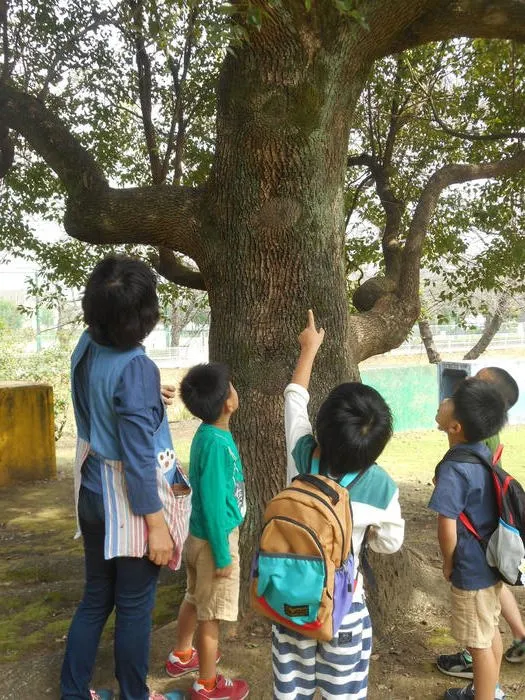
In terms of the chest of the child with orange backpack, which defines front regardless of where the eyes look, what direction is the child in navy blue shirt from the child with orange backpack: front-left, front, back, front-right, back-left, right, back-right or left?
front-right

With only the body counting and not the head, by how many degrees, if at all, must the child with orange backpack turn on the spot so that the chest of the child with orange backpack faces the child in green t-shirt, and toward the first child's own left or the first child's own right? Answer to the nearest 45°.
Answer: approximately 45° to the first child's own left

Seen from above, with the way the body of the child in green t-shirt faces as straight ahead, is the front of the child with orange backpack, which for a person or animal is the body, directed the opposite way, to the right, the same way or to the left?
to the left

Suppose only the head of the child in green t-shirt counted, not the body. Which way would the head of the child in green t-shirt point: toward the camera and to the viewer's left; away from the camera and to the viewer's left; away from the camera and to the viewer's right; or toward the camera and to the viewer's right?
away from the camera and to the viewer's right

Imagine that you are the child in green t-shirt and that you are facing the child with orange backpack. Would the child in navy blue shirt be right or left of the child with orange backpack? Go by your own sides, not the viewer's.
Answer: left

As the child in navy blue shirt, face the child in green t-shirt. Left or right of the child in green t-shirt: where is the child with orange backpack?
left

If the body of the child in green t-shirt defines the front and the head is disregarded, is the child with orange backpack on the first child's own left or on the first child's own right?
on the first child's own right

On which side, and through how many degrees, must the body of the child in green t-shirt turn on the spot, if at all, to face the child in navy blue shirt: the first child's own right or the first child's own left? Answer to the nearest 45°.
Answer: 0° — they already face them

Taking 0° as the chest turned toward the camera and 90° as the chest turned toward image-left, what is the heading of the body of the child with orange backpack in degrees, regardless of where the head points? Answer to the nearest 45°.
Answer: approximately 180°

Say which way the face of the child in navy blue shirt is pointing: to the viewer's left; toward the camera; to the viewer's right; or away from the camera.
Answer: to the viewer's left

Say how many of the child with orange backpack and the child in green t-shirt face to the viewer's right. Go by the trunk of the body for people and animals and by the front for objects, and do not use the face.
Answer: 1

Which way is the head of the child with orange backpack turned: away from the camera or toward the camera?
away from the camera

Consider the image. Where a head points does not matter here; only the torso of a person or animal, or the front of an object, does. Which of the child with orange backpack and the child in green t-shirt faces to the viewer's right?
the child in green t-shirt

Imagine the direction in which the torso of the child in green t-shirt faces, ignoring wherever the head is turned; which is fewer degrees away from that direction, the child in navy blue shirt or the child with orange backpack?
the child in navy blue shirt
